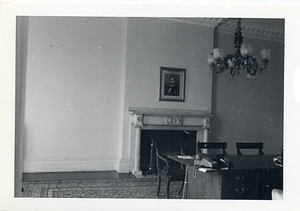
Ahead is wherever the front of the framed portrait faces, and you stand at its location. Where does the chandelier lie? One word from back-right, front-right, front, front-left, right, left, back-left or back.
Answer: left

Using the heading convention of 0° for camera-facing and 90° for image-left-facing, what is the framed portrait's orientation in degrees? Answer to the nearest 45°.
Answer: approximately 0°
